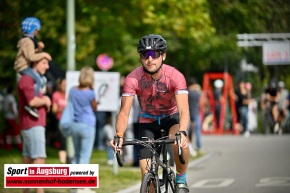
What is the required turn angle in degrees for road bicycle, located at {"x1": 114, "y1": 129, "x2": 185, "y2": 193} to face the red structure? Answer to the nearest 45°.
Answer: approximately 180°

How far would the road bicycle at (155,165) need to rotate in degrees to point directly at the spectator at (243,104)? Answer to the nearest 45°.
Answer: approximately 180°

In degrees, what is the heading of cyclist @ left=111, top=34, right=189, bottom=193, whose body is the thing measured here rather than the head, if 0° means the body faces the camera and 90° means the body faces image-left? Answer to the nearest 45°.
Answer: approximately 0°

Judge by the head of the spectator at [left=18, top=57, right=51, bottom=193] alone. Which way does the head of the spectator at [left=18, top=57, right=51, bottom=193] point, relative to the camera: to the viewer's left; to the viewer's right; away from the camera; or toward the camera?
to the viewer's right

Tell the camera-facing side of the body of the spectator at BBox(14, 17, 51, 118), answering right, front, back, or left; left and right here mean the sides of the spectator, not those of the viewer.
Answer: right

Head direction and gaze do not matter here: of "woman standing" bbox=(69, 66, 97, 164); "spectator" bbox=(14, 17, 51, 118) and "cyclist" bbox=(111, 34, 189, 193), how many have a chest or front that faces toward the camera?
1

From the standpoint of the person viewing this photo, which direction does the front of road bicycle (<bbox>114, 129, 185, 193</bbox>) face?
facing the viewer

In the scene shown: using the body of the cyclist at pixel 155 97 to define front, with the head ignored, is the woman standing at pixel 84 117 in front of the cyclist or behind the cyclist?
behind

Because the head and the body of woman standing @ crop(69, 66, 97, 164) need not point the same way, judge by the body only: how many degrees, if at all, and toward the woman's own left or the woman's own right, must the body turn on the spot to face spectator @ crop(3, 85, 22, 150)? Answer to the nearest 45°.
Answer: approximately 45° to the woman's own left
